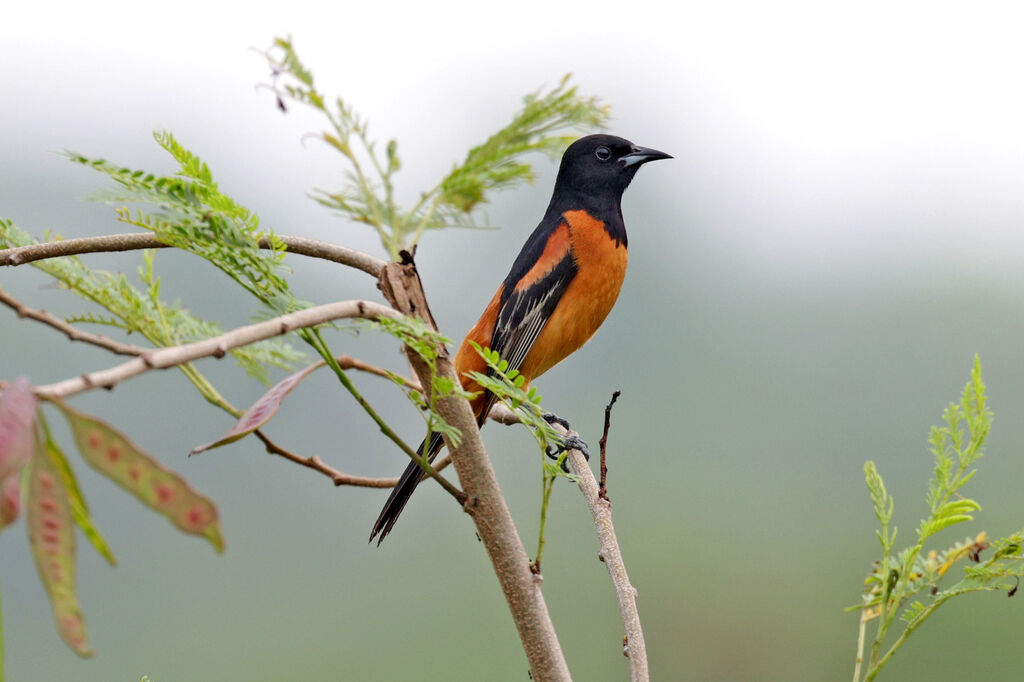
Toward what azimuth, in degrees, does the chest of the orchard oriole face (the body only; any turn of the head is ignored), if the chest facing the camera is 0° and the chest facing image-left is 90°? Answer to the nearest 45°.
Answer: approximately 270°

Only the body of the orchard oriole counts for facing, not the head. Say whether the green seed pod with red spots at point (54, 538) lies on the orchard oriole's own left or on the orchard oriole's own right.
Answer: on the orchard oriole's own right

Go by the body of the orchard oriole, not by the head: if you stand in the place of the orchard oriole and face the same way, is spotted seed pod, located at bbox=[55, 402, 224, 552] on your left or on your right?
on your right

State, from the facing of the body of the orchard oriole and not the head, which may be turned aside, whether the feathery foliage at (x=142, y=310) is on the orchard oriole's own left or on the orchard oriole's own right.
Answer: on the orchard oriole's own right

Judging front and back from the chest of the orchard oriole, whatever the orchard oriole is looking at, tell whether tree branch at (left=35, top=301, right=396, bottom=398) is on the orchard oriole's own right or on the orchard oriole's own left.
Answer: on the orchard oriole's own right
